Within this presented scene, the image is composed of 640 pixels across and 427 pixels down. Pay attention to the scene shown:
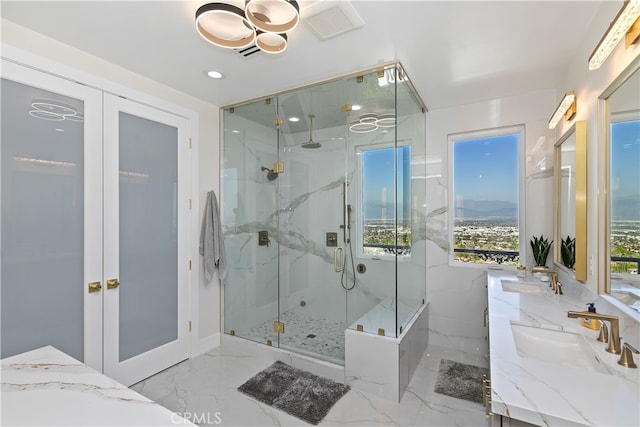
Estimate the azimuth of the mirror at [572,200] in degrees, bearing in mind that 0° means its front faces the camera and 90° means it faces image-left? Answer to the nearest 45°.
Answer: approximately 90°

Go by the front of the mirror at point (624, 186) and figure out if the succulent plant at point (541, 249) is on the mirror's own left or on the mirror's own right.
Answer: on the mirror's own right

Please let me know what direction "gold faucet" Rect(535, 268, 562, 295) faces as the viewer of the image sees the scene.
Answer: facing to the left of the viewer

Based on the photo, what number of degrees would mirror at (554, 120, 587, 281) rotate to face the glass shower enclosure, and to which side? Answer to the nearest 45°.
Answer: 0° — it already faces it

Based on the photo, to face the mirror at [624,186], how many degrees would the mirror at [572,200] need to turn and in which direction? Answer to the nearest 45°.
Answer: approximately 90° to its left

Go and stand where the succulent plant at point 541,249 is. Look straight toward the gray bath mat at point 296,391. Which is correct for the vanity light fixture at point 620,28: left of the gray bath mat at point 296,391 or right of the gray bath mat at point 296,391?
left

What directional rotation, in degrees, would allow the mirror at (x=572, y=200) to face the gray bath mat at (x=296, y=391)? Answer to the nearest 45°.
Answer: approximately 45° to its left

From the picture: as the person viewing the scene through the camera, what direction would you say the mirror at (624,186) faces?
facing to the left of the viewer

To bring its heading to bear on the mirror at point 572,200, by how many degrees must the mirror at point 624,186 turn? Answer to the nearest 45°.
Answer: approximately 90° to its right

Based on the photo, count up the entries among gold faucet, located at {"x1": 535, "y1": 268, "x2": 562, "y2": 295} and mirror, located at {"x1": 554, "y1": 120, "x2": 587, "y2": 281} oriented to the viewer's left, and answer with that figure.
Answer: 2
